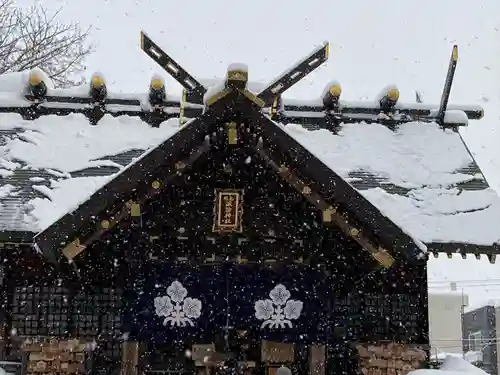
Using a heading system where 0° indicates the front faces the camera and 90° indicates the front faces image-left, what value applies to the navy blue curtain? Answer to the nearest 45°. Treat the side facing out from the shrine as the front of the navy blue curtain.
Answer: approximately 0°

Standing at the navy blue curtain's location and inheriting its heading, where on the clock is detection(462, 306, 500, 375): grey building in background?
The grey building in background is roughly at 7 o'clock from the navy blue curtain.
